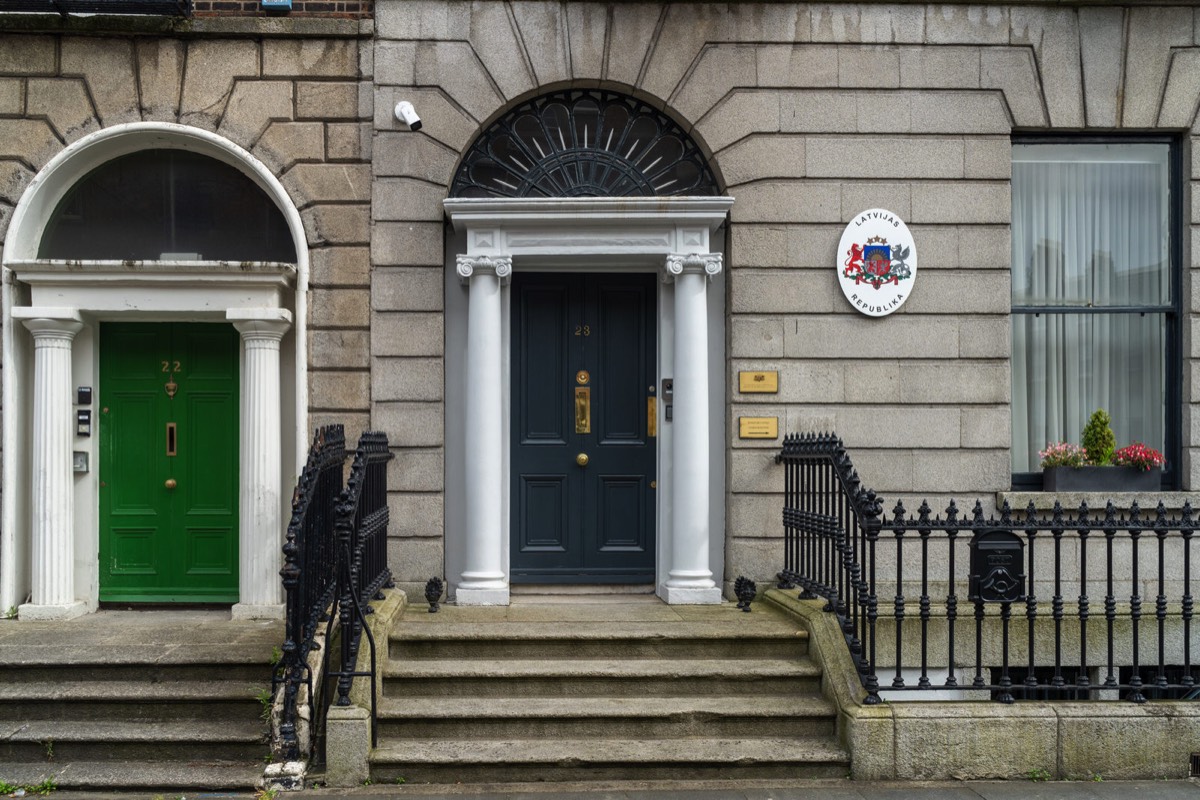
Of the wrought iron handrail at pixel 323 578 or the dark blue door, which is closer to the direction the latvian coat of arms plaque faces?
the wrought iron handrail

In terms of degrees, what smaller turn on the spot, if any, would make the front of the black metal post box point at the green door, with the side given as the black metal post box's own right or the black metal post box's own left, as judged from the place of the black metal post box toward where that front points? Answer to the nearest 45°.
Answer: approximately 90° to the black metal post box's own right

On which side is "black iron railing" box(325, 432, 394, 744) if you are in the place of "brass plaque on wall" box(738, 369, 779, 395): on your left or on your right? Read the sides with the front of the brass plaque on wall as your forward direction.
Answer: on your right

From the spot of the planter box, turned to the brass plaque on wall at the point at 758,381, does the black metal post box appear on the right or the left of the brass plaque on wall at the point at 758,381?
left

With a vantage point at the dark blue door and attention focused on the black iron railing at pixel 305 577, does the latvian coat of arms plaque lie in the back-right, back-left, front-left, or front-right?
back-left
